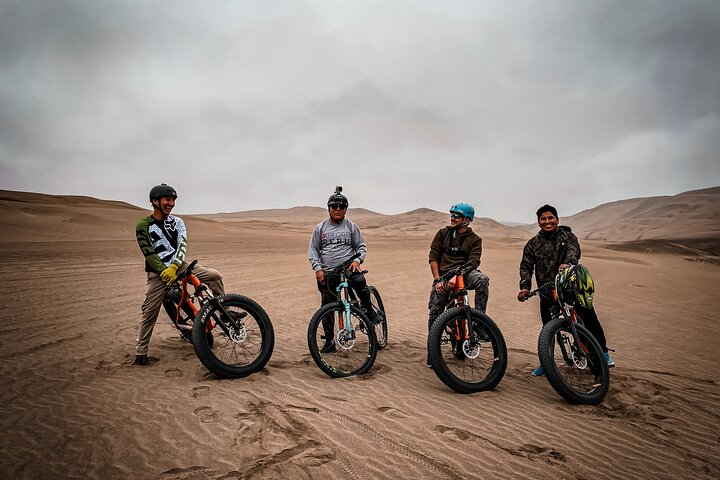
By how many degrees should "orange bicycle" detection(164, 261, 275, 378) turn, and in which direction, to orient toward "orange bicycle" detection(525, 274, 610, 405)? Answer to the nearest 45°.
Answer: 0° — it already faces it

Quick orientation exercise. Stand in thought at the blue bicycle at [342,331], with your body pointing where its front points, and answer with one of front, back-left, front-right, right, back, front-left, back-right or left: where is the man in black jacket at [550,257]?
back-left

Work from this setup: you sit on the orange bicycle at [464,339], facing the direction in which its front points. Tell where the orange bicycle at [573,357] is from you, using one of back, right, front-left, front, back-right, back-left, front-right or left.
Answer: left

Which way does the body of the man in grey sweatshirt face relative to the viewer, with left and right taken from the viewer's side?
facing the viewer

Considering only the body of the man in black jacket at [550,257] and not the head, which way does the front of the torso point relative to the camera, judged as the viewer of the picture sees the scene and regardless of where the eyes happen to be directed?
toward the camera

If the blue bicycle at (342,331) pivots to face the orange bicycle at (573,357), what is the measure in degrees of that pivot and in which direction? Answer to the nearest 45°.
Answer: approximately 135° to its left

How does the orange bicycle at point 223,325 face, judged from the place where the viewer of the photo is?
facing the viewer and to the right of the viewer

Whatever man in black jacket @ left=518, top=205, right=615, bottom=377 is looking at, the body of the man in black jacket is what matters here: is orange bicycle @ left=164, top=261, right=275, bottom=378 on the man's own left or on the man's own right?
on the man's own right

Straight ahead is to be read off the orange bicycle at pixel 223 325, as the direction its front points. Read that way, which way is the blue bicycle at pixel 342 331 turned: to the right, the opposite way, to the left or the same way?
to the right

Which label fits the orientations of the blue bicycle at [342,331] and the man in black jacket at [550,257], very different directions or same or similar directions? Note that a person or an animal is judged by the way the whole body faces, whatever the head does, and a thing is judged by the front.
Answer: same or similar directions

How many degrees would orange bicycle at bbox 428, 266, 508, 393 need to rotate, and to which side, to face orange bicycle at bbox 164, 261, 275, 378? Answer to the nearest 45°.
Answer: approximately 90° to its right

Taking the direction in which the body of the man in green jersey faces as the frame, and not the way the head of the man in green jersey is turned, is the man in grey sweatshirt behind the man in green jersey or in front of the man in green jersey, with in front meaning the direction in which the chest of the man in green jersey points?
in front

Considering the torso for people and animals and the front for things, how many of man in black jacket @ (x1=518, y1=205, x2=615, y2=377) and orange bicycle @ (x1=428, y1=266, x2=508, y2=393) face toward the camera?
2

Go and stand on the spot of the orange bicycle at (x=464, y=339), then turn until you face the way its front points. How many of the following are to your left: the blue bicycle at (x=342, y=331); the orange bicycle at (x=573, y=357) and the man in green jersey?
1

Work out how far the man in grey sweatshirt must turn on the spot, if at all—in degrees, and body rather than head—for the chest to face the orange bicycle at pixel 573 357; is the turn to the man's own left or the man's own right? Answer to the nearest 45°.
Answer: approximately 45° to the man's own left
